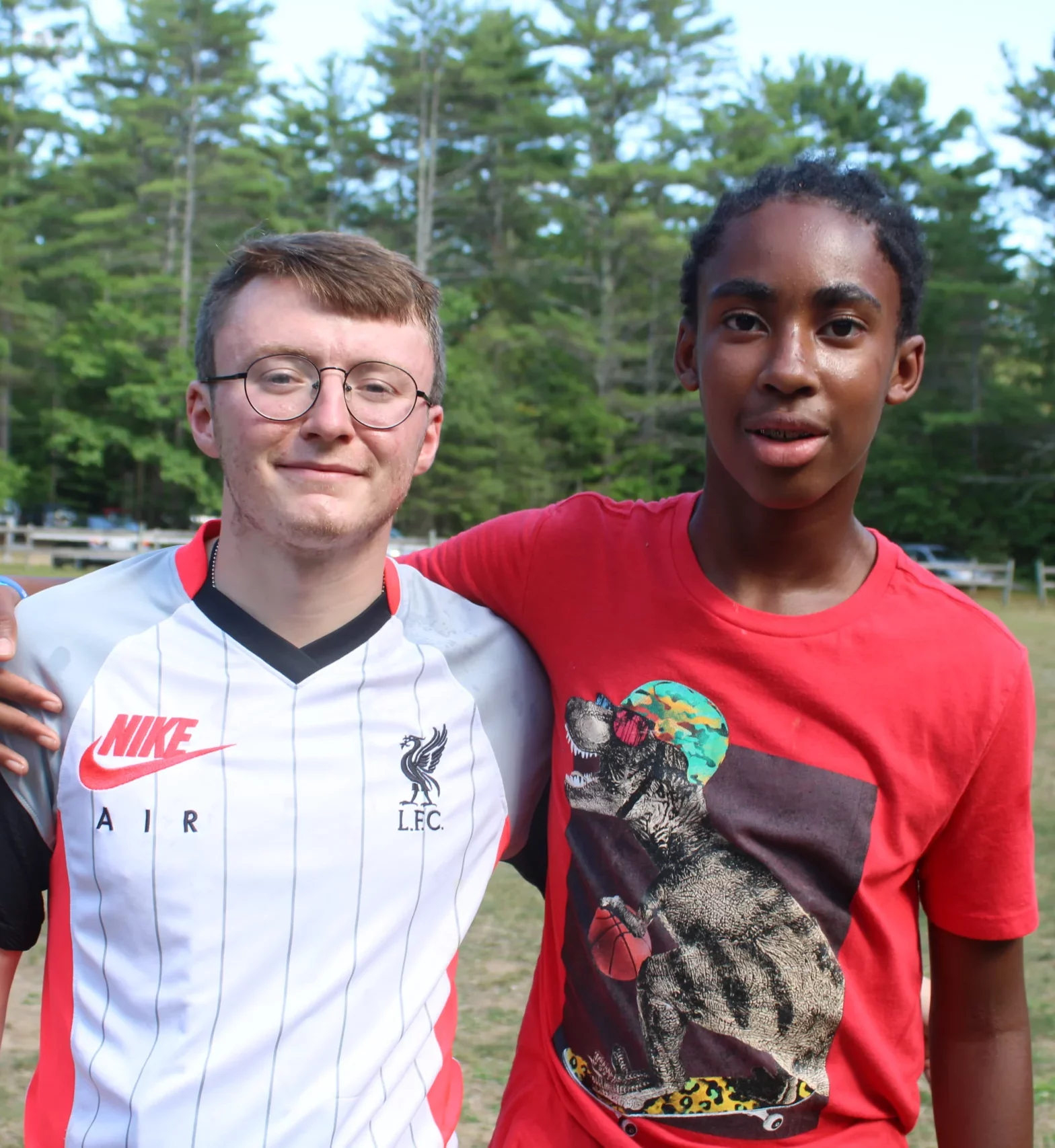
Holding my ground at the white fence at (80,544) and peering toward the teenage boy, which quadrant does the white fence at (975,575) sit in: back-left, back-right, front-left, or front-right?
front-left

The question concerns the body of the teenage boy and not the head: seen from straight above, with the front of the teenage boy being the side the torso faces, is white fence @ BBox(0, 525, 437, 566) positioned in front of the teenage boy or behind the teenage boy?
behind

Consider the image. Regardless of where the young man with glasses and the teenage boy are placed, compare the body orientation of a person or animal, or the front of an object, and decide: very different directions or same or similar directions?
same or similar directions

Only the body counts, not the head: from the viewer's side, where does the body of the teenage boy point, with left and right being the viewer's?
facing the viewer

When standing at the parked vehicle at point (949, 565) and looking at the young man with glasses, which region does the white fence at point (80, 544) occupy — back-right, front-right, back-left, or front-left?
front-right

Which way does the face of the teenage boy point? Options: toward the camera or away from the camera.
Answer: toward the camera

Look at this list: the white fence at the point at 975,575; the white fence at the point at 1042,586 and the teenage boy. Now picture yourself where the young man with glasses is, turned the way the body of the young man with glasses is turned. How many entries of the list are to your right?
0

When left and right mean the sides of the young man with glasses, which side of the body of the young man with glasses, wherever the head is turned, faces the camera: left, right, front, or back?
front

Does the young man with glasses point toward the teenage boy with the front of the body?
no

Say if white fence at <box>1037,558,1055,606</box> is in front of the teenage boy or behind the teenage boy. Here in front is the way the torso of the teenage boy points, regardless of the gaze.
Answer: behind

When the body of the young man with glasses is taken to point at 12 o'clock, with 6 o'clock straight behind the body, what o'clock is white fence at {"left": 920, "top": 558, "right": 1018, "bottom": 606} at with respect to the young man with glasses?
The white fence is roughly at 7 o'clock from the young man with glasses.

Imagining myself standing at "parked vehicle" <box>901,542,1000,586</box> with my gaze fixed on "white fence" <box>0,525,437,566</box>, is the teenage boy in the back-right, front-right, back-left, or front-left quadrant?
front-left

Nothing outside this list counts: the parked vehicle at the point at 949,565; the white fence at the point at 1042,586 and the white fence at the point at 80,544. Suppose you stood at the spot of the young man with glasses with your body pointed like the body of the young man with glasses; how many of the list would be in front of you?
0

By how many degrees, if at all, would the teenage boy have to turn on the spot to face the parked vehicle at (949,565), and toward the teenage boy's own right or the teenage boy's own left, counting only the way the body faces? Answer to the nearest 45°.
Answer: approximately 180°

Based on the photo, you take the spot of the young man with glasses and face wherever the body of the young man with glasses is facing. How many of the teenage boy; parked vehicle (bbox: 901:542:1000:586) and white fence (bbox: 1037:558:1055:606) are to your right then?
0

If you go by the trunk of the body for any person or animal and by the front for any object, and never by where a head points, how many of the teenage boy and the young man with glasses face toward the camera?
2

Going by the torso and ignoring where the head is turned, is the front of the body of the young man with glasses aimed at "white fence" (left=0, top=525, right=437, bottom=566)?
no

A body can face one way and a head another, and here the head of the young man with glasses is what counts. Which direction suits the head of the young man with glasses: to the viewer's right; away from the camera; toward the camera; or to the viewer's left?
toward the camera

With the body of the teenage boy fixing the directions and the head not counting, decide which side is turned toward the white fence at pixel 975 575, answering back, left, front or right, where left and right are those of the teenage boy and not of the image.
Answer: back
